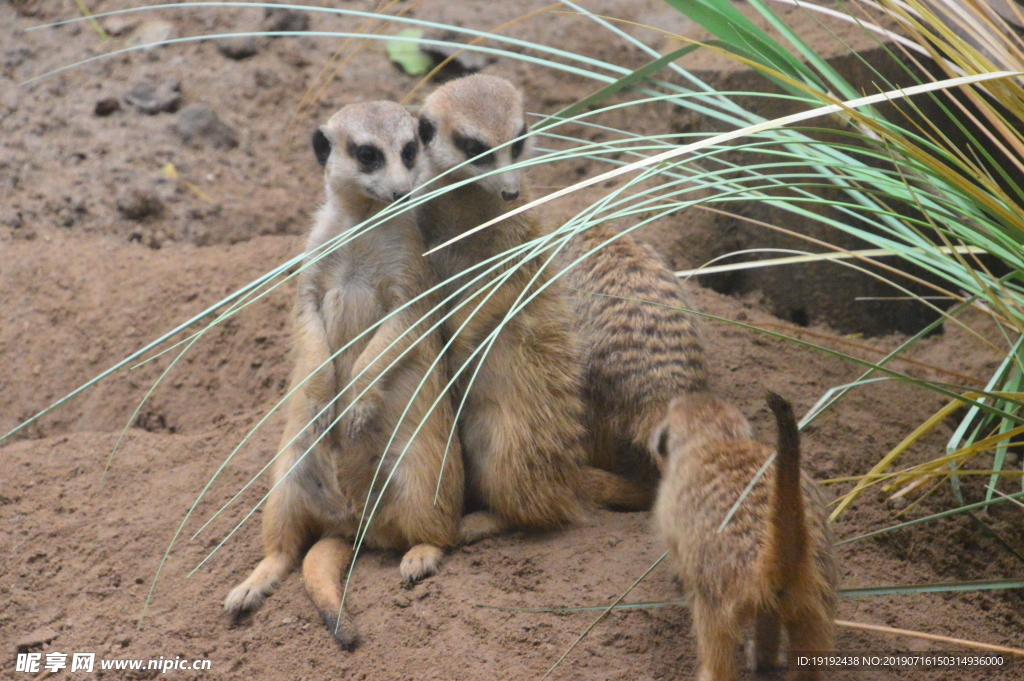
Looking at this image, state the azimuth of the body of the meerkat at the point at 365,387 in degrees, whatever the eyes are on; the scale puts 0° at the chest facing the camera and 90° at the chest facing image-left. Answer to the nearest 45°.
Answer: approximately 0°

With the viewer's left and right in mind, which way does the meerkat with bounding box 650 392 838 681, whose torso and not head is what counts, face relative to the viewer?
facing away from the viewer and to the left of the viewer

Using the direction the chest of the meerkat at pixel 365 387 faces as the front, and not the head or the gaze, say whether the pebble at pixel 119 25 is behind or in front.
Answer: behind

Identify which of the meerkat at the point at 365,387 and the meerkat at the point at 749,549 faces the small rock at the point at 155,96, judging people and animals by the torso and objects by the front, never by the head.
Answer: the meerkat at the point at 749,549

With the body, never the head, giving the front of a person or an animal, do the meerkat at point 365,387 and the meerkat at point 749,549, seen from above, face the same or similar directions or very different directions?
very different directions

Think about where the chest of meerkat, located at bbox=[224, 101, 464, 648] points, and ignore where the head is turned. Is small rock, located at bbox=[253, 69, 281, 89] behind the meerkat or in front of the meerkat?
behind

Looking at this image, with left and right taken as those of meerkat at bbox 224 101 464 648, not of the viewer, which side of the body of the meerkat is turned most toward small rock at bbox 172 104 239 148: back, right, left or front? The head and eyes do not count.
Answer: back
